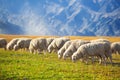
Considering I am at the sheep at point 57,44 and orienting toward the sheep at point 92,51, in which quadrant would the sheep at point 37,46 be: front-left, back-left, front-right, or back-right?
back-right

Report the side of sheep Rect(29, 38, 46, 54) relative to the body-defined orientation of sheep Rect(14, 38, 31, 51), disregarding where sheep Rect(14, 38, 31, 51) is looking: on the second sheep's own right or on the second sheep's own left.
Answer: on the second sheep's own left

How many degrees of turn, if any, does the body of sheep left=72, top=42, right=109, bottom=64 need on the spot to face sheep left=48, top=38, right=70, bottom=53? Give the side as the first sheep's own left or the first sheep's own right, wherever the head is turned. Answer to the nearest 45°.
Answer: approximately 45° to the first sheep's own right

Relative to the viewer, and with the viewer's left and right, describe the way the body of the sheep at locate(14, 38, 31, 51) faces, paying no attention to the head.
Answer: facing to the left of the viewer

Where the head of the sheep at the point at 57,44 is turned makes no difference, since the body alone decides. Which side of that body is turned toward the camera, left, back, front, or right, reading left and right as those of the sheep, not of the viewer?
left

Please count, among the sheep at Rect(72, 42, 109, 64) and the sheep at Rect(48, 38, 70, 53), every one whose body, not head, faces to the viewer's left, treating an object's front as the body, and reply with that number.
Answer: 2

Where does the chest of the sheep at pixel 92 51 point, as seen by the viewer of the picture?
to the viewer's left
